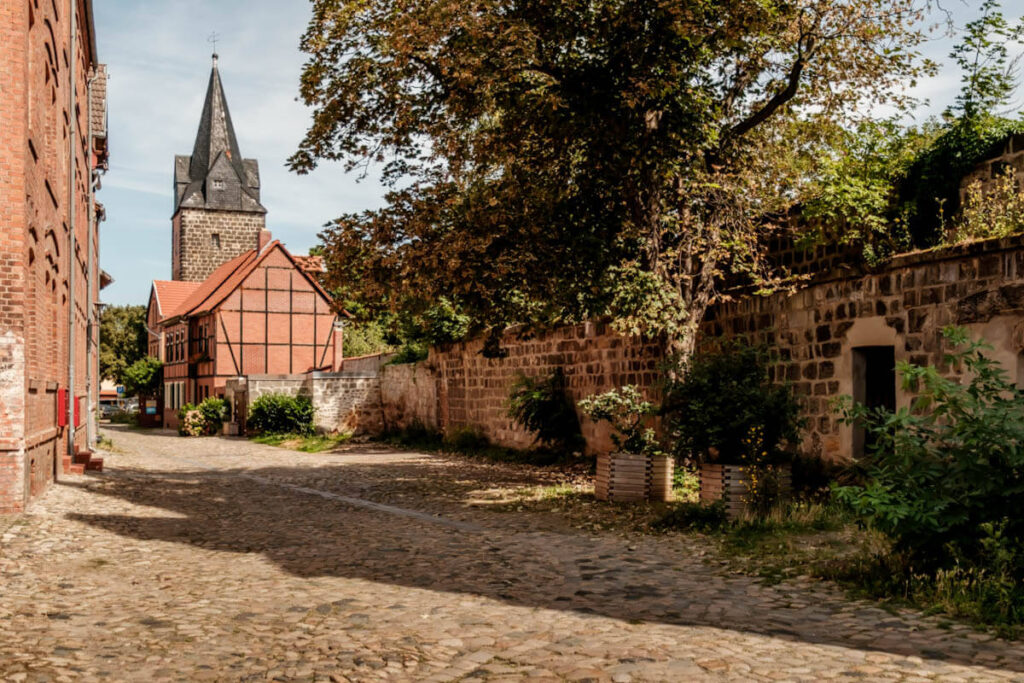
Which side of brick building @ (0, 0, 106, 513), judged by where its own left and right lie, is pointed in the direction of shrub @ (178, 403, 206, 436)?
left

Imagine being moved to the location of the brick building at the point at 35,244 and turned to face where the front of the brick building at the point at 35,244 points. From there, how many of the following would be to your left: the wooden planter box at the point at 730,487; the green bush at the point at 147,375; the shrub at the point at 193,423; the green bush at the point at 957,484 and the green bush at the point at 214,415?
3

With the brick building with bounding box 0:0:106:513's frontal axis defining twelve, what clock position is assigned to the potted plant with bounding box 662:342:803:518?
The potted plant is roughly at 1 o'clock from the brick building.

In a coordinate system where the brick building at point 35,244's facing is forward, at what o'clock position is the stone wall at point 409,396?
The stone wall is roughly at 10 o'clock from the brick building.

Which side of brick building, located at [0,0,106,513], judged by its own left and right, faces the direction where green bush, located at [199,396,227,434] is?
left

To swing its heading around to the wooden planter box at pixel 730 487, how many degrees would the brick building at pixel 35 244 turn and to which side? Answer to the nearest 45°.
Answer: approximately 45° to its right

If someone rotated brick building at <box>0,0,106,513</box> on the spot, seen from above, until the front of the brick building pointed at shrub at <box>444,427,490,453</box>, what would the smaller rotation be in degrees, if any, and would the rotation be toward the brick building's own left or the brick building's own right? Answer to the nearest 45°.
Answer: approximately 45° to the brick building's own left

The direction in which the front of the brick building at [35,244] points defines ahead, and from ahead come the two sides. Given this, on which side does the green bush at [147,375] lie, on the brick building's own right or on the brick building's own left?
on the brick building's own left

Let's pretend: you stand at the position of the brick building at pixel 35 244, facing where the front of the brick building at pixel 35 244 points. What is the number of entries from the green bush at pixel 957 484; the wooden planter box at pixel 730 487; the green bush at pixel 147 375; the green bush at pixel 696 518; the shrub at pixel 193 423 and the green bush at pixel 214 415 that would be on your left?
3

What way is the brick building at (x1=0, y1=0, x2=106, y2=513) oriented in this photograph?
to the viewer's right

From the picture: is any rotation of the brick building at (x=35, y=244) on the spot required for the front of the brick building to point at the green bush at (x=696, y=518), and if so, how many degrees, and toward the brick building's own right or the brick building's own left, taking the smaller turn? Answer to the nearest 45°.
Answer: approximately 45° to the brick building's own right
